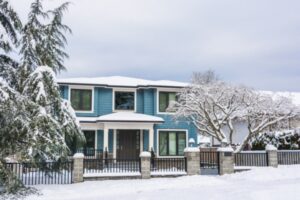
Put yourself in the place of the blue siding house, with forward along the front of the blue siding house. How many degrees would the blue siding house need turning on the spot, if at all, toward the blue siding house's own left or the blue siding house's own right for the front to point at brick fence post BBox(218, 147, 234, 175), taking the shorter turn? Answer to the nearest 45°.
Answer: approximately 45° to the blue siding house's own left

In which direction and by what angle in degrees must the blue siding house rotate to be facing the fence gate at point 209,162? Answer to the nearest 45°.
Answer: approximately 45° to its left

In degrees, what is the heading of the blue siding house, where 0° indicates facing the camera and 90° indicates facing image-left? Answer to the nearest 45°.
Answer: approximately 0°

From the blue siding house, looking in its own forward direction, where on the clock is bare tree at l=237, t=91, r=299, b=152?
The bare tree is roughly at 10 o'clock from the blue siding house.

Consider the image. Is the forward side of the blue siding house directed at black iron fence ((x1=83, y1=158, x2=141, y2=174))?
yes

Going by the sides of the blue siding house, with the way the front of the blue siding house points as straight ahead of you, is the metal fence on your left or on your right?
on your left

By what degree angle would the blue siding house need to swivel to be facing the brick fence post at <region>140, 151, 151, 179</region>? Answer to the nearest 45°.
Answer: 0° — it already faces it

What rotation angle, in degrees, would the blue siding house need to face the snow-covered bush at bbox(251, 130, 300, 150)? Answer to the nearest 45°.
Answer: approximately 90° to its left
